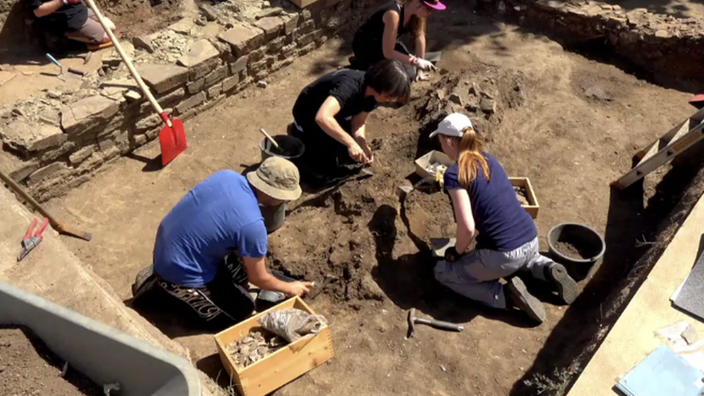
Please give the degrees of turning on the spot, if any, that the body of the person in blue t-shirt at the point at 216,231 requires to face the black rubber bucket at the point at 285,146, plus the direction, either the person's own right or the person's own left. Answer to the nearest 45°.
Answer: approximately 90° to the person's own left

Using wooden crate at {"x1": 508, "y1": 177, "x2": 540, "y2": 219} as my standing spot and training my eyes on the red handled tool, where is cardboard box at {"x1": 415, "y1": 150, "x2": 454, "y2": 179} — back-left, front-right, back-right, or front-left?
front-right

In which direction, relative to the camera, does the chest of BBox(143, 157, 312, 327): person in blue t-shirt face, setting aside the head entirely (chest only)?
to the viewer's right

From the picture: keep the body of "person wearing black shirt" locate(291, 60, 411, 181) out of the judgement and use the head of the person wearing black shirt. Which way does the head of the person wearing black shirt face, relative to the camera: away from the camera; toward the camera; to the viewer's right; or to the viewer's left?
to the viewer's right

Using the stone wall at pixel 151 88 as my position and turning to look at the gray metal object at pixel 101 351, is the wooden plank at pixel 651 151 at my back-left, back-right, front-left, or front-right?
front-left

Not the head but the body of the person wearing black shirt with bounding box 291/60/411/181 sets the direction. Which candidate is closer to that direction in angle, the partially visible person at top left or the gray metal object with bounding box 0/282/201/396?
the gray metal object

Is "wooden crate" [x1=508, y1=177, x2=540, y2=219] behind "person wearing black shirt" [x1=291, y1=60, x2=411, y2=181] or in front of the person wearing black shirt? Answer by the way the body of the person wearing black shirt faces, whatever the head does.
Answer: in front

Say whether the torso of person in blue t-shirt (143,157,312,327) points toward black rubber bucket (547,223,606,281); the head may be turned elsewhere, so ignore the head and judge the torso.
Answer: yes

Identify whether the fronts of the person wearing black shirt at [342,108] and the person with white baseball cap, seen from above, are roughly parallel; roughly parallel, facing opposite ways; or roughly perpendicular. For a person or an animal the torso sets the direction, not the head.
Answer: roughly parallel, facing opposite ways

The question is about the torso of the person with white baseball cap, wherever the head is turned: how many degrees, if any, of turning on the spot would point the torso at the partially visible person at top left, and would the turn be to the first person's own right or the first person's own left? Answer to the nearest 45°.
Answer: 0° — they already face them

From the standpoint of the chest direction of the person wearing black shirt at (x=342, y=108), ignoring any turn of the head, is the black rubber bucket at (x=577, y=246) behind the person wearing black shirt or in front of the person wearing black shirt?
in front

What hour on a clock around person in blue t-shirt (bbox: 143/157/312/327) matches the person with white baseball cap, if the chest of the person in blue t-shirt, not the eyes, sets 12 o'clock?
The person with white baseball cap is roughly at 12 o'clock from the person in blue t-shirt.

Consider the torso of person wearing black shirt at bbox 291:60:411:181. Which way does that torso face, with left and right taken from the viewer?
facing the viewer and to the right of the viewer

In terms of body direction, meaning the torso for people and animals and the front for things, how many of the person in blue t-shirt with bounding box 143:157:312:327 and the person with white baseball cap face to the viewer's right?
1

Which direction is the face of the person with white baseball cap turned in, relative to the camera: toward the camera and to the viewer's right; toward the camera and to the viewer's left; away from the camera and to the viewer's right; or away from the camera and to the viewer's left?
away from the camera and to the viewer's left
